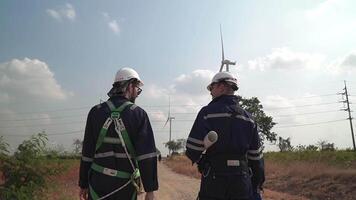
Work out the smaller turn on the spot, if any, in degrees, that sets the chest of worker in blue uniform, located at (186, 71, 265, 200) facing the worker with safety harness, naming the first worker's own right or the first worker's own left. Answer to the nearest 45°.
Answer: approximately 135° to the first worker's own left

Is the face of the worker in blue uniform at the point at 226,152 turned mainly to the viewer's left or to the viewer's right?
to the viewer's left

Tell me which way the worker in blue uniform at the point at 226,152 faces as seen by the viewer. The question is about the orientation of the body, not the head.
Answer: away from the camera
